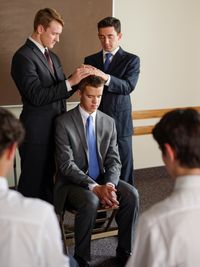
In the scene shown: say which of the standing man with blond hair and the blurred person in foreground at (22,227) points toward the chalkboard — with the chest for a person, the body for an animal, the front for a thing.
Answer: the blurred person in foreground

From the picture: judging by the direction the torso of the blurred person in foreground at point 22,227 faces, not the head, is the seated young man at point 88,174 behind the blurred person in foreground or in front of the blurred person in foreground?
in front

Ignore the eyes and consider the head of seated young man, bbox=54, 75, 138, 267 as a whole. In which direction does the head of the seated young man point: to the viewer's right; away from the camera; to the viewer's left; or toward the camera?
toward the camera

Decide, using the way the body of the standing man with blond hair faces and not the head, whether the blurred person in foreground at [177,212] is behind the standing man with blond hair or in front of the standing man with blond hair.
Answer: in front

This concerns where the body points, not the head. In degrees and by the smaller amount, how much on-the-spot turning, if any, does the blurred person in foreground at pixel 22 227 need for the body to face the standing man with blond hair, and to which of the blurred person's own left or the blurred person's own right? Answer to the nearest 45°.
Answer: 0° — they already face them

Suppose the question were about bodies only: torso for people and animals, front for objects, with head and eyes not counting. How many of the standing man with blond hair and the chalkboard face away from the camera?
0

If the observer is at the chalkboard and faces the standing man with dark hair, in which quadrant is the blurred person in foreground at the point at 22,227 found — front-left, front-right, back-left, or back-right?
front-right

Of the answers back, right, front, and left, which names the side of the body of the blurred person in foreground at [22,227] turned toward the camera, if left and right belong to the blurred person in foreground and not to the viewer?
back

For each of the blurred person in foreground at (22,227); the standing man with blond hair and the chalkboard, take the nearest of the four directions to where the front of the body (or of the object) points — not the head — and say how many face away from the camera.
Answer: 1

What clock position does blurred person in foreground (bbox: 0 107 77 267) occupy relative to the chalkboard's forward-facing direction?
The blurred person in foreground is roughly at 12 o'clock from the chalkboard.

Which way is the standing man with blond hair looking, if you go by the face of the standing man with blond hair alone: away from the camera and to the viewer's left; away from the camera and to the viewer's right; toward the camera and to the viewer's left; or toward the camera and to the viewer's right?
toward the camera and to the viewer's right

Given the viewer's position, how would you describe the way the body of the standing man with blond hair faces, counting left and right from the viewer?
facing the viewer and to the right of the viewer

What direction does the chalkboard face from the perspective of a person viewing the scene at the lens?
facing the viewer

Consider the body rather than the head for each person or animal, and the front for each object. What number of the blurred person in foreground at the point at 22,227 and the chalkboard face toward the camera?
1

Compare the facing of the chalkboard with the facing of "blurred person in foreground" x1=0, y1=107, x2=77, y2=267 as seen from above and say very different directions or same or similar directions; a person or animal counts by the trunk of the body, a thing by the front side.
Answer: very different directions

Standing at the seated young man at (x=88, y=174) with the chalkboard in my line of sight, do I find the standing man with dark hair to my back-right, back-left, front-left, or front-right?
front-right

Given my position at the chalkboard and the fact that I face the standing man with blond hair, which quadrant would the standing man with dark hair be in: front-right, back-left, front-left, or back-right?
front-left

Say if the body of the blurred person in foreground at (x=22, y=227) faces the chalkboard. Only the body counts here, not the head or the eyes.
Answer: yes
